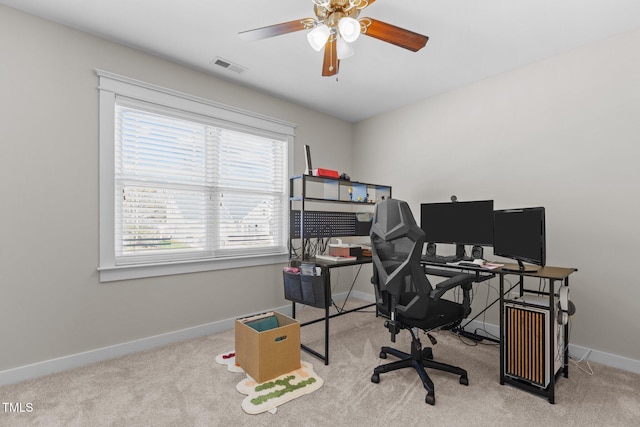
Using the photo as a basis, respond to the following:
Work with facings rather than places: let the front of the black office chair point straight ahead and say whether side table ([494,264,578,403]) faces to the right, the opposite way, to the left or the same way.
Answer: the opposite way

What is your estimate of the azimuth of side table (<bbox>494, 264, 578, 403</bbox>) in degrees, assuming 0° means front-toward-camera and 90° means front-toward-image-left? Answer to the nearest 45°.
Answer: approximately 45°

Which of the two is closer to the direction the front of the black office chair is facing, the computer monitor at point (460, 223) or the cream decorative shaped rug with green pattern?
the computer monitor

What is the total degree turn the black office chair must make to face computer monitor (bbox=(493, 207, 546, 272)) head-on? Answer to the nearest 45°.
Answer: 0° — it already faces it

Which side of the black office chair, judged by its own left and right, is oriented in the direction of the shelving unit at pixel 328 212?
left

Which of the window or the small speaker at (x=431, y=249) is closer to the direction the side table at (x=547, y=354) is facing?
the window

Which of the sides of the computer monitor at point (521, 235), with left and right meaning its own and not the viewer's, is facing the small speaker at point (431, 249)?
right

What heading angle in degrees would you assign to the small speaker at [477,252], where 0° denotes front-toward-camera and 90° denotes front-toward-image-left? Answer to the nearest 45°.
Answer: approximately 45°

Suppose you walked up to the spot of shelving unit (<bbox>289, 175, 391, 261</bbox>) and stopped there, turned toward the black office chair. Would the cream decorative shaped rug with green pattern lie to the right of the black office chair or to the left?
right

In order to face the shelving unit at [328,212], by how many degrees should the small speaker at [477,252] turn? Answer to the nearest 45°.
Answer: approximately 45° to its right
